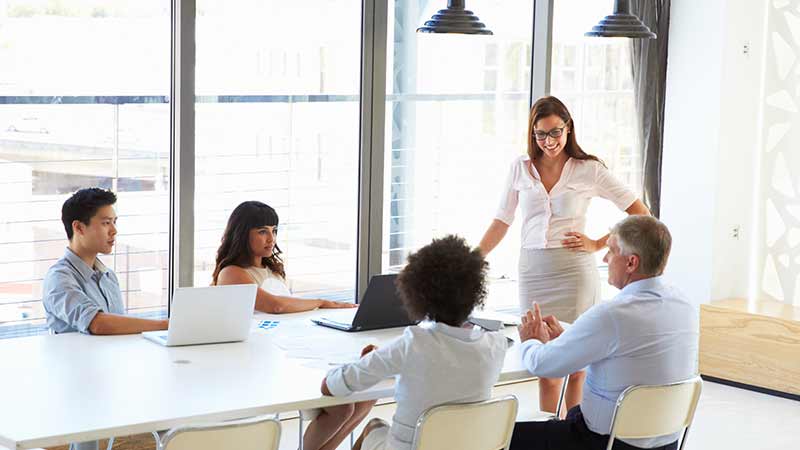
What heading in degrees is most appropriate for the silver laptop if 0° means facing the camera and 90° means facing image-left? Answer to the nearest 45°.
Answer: approximately 135°

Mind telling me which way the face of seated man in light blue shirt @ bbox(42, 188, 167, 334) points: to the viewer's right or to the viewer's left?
to the viewer's right

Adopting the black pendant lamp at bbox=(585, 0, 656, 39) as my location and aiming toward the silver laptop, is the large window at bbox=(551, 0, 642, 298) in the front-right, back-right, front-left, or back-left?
back-right

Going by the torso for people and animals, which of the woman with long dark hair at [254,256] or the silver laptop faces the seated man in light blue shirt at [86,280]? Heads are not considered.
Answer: the silver laptop

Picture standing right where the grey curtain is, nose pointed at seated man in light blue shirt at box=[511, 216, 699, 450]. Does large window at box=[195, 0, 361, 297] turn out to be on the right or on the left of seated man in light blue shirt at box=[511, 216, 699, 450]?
right

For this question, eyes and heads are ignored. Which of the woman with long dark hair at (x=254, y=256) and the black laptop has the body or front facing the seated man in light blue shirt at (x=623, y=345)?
the woman with long dark hair

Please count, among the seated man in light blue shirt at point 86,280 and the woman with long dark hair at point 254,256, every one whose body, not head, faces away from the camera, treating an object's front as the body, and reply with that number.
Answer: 0

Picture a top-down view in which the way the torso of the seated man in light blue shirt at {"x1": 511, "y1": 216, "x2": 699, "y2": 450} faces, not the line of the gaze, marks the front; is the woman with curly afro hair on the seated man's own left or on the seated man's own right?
on the seated man's own left

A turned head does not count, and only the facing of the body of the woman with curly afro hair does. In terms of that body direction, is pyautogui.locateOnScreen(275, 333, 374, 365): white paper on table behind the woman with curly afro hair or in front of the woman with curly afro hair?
in front

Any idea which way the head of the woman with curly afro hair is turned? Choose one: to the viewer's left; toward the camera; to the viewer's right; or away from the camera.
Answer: away from the camera

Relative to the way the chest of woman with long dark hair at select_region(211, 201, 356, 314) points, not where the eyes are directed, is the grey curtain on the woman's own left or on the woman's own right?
on the woman's own left

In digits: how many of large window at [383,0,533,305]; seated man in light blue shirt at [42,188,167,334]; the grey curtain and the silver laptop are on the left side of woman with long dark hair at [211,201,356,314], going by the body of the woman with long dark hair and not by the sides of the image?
2

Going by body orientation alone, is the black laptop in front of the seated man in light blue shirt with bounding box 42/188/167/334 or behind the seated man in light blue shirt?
in front

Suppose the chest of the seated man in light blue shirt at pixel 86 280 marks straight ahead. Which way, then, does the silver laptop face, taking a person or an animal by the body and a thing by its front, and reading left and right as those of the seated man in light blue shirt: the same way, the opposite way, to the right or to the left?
the opposite way
